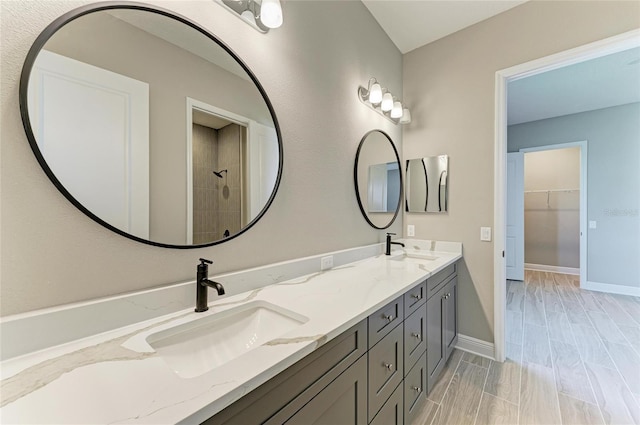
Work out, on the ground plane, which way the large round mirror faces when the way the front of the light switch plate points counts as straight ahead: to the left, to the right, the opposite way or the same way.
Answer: to the left

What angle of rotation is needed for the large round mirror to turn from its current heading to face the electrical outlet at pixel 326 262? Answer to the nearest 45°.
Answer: approximately 45° to its left

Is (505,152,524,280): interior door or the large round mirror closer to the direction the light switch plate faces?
the large round mirror

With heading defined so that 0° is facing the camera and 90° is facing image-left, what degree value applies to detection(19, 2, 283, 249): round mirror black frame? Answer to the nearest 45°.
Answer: approximately 315°

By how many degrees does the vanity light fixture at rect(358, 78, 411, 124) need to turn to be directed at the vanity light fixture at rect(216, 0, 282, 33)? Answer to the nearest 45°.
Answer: approximately 90° to its right

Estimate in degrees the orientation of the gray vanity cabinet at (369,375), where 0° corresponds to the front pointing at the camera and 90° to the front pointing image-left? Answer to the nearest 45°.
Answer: approximately 315°
